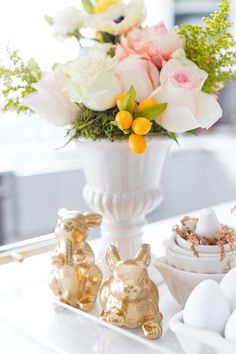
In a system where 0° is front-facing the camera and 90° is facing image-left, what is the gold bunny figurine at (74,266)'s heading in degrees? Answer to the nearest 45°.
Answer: approximately 45°

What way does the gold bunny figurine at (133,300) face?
toward the camera
